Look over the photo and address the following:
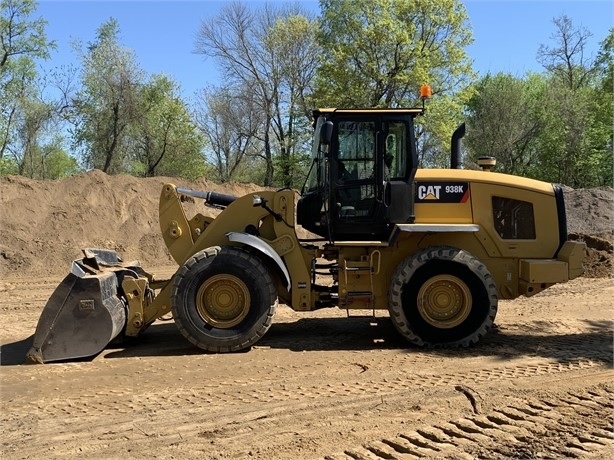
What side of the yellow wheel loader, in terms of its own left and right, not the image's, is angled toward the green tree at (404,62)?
right

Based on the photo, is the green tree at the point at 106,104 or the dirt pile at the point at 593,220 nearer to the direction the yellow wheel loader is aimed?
the green tree

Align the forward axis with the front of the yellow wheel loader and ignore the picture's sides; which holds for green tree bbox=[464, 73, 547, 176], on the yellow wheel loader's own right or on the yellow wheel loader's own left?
on the yellow wheel loader's own right

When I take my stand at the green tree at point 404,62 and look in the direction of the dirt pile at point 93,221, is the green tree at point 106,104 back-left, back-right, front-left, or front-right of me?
front-right

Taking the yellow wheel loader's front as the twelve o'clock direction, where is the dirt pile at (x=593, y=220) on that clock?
The dirt pile is roughly at 4 o'clock from the yellow wheel loader.

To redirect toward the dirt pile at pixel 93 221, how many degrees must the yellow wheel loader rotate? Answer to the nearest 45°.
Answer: approximately 45° to its right

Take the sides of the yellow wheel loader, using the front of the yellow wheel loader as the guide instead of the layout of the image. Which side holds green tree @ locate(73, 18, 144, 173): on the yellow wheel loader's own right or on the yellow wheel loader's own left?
on the yellow wheel loader's own right

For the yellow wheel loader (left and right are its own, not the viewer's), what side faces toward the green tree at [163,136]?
right

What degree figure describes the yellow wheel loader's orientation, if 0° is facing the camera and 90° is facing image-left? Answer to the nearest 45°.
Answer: approximately 90°
